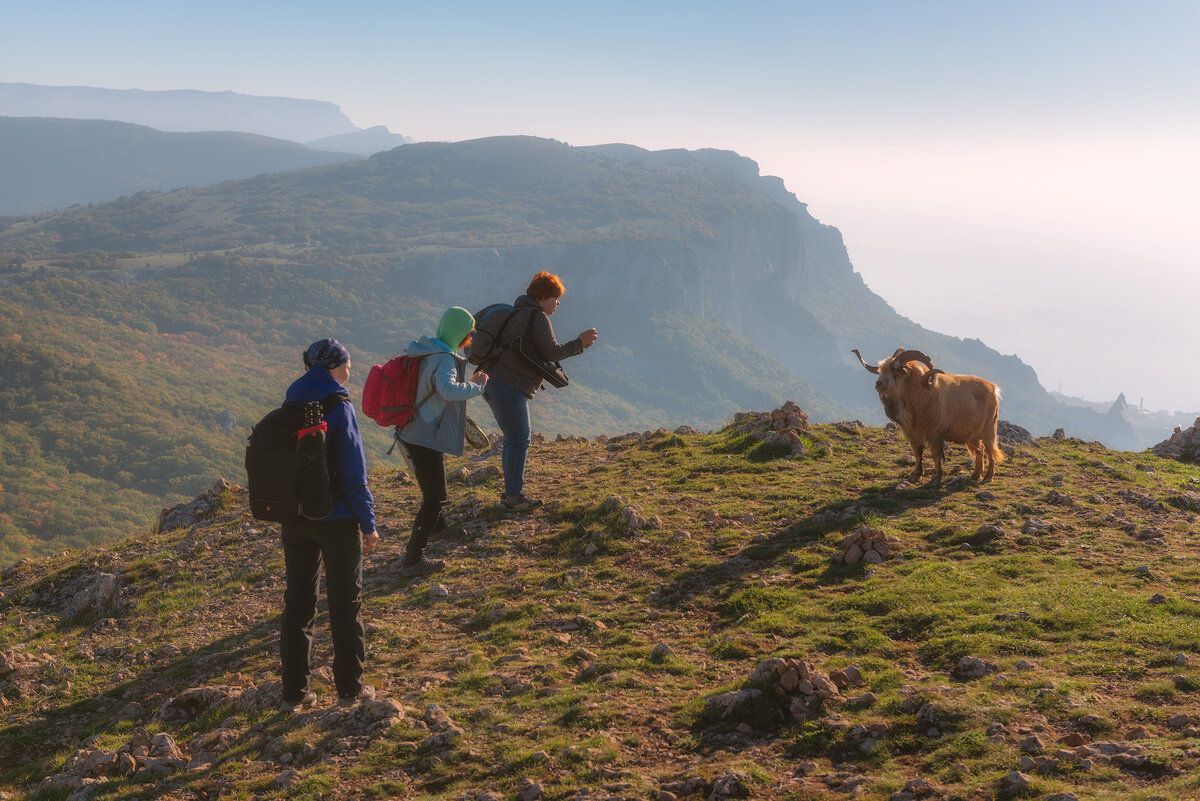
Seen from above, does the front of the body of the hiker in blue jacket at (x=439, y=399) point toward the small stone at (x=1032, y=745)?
no

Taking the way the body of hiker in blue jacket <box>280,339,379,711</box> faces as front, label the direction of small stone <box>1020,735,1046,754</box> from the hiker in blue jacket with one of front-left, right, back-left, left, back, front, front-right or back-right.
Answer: right

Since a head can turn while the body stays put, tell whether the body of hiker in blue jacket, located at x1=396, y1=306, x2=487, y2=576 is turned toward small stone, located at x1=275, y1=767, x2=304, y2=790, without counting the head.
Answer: no

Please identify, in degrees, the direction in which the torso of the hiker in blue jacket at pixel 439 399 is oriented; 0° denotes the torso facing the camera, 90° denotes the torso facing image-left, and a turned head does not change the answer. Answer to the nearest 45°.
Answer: approximately 270°

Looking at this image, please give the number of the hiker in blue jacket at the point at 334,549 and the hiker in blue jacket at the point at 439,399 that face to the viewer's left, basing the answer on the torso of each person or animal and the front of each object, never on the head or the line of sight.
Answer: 0

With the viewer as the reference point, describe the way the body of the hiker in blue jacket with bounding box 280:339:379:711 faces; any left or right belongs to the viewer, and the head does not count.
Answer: facing away from the viewer and to the right of the viewer

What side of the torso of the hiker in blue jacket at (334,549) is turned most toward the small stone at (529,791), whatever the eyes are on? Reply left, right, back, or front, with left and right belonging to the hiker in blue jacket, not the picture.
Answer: right

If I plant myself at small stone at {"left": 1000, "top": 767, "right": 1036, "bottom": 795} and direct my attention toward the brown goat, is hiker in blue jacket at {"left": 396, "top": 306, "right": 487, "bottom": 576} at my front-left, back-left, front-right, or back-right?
front-left

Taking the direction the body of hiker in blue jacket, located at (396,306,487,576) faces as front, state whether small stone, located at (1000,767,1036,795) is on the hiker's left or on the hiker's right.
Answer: on the hiker's right

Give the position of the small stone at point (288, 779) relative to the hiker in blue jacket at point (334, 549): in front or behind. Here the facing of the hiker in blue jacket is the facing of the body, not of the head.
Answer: behind

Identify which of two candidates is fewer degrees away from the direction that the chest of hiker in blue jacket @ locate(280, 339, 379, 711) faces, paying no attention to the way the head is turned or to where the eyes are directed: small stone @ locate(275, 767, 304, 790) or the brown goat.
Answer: the brown goat

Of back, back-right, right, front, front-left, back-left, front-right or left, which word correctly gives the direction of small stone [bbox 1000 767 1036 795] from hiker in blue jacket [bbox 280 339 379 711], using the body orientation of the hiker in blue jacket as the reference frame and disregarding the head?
right
